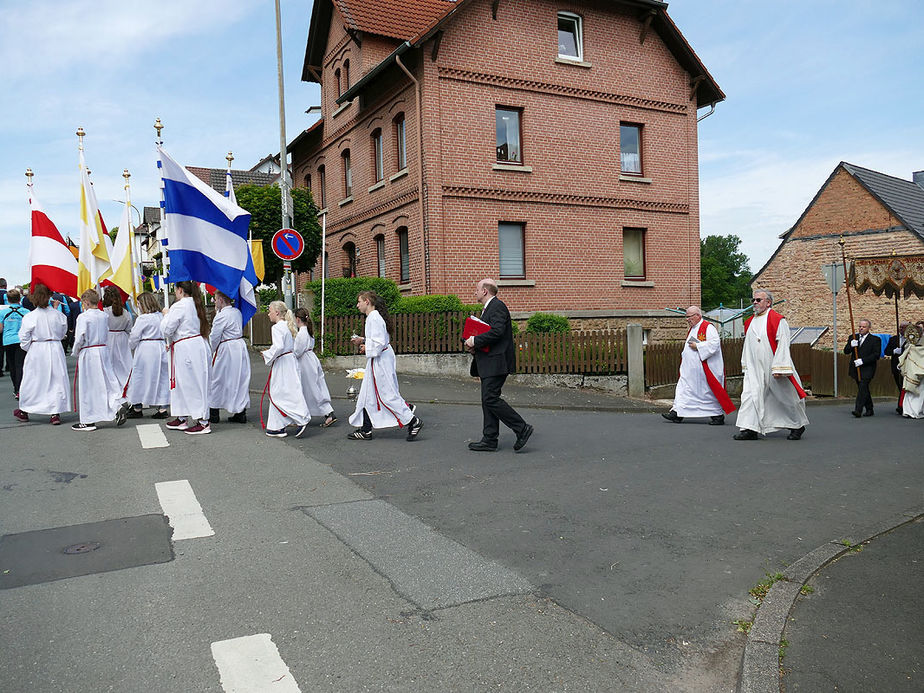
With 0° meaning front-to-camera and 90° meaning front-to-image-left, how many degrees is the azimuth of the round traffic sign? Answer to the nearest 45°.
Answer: approximately 0°

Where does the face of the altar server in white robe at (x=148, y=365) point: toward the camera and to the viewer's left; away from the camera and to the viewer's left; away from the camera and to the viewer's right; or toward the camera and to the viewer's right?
away from the camera and to the viewer's left

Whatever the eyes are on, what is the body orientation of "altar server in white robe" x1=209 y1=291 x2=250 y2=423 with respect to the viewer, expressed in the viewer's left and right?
facing away from the viewer and to the left of the viewer

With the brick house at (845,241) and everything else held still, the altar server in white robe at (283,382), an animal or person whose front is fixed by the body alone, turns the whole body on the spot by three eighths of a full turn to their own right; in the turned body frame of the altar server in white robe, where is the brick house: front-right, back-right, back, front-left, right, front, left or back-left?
front

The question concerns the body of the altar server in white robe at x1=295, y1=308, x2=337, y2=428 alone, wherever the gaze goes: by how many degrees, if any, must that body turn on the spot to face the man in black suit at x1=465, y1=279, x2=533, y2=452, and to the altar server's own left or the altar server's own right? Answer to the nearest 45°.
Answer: approximately 135° to the altar server's own left

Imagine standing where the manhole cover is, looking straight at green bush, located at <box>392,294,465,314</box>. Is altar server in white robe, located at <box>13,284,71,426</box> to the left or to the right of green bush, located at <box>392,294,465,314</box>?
left

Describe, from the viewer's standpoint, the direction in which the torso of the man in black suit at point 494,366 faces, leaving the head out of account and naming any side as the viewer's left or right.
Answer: facing to the left of the viewer

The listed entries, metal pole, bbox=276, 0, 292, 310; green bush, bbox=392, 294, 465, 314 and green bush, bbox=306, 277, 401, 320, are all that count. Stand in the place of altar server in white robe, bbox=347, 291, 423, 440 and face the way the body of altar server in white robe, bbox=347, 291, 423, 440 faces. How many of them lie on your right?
3

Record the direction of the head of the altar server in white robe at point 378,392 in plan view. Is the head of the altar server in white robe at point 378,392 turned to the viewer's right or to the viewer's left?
to the viewer's left

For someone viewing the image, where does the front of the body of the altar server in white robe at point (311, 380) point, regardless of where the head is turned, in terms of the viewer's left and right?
facing to the left of the viewer

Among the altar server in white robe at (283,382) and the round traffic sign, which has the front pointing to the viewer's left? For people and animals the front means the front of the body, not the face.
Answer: the altar server in white robe

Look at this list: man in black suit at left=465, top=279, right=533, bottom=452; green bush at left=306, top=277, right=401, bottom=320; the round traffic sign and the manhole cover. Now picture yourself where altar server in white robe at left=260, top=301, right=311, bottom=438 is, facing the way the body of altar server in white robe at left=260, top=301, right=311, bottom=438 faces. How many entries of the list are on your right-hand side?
2

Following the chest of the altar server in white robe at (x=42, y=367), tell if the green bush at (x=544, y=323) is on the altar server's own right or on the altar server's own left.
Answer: on the altar server's own right

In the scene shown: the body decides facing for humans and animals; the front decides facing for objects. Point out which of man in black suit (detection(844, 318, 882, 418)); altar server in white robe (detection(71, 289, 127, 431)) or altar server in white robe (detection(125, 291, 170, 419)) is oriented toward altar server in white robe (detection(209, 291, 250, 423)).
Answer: the man in black suit

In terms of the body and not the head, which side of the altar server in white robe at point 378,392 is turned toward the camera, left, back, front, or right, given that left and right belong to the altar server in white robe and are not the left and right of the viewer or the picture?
left
